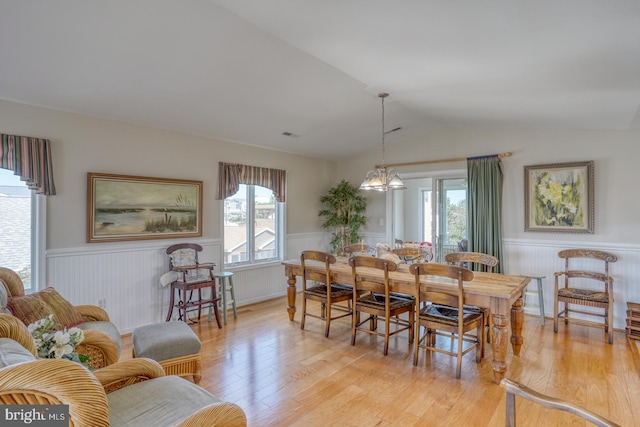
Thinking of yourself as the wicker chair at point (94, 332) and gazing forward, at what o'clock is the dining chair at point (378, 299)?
The dining chair is roughly at 11 o'clock from the wicker chair.

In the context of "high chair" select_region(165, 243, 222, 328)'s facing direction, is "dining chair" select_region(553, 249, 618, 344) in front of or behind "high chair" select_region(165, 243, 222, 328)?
in front

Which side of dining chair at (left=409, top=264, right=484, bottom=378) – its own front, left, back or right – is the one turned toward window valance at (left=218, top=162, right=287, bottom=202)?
left

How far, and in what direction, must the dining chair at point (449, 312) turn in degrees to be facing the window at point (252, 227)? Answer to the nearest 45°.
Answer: approximately 90° to its left

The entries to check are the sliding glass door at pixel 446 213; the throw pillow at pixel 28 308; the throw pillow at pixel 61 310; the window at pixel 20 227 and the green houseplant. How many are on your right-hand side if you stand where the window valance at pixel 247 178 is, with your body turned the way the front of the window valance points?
3

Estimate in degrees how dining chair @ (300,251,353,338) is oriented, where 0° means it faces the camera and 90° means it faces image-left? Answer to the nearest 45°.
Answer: approximately 225°
